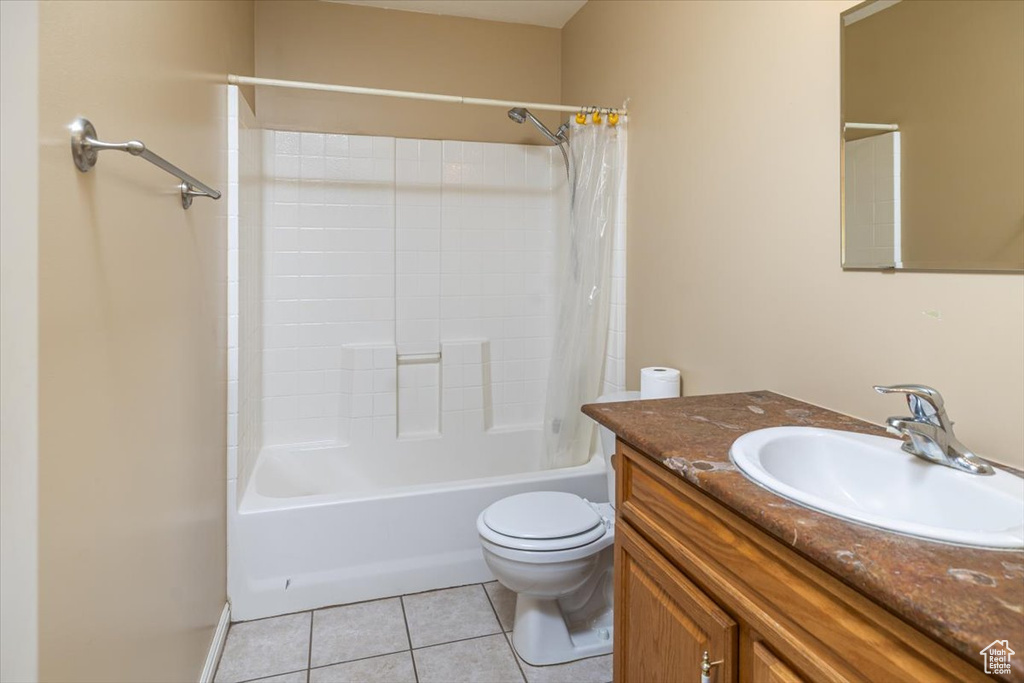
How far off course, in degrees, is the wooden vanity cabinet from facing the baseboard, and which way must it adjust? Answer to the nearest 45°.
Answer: approximately 45° to its right

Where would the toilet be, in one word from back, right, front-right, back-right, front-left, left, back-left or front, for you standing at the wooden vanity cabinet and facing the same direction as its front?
right

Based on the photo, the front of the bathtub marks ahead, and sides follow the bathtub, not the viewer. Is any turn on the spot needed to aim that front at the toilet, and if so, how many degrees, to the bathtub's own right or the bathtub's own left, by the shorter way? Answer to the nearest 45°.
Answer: approximately 45° to the bathtub's own left

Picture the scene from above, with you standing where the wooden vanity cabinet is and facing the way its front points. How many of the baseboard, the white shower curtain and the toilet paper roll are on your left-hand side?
0

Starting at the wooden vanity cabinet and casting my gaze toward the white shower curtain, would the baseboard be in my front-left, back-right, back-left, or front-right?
front-left

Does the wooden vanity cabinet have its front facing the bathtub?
no

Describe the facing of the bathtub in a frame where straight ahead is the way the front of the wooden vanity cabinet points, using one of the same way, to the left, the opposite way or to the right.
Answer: to the left

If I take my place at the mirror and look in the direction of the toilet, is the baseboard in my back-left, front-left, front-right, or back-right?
front-left

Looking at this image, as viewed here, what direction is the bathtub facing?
toward the camera

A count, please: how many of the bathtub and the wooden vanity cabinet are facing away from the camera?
0

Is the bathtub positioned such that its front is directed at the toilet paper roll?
no

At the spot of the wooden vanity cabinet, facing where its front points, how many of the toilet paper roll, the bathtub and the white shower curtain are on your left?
0

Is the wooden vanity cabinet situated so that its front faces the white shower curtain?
no

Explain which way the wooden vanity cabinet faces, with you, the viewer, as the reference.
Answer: facing the viewer and to the left of the viewer

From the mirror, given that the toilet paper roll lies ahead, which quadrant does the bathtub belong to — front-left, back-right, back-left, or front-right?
front-left
